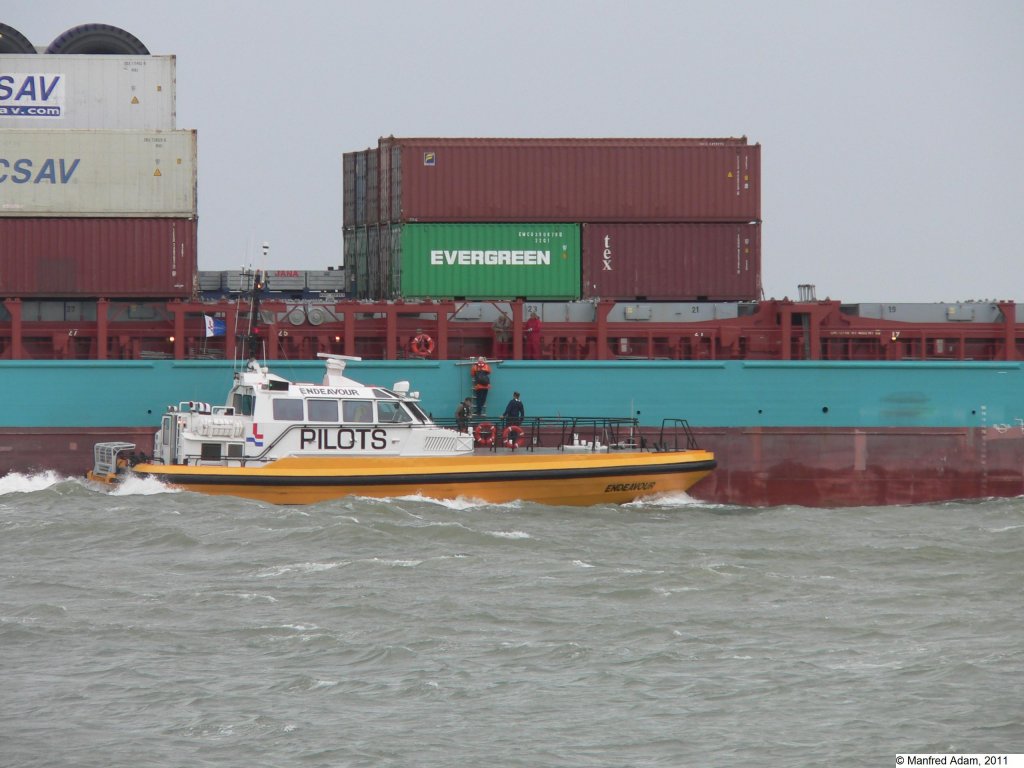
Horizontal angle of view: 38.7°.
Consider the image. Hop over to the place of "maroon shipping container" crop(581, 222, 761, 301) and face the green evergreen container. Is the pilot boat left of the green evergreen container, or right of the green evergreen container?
left

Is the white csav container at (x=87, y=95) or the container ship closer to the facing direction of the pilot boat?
the container ship

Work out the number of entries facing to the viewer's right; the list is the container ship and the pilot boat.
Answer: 2

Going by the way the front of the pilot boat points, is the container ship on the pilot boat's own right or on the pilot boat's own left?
on the pilot boat's own left

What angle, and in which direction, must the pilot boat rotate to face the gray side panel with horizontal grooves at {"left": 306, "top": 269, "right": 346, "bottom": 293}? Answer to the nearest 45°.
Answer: approximately 90° to its left

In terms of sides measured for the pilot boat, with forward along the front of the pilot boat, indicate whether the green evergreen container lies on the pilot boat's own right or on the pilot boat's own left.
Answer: on the pilot boat's own left

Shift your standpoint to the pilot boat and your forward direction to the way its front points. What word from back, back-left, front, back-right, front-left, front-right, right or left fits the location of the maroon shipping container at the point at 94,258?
back-left

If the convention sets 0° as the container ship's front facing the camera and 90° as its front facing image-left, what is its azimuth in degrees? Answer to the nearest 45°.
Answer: approximately 270°

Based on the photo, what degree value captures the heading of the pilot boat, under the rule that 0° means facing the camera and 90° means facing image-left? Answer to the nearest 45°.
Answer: approximately 270°
